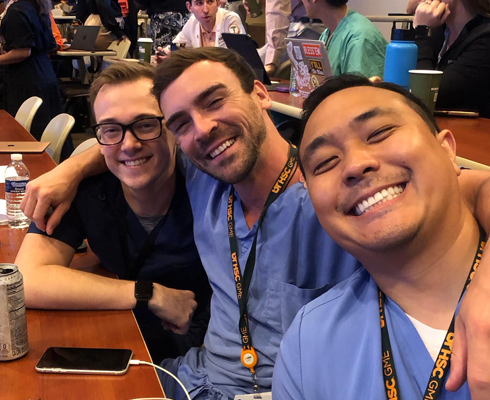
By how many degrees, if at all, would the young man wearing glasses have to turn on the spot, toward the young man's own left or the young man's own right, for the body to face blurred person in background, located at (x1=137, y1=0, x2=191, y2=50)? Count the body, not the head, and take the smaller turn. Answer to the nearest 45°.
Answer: approximately 180°

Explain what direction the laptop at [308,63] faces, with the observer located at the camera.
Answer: facing away from the viewer and to the right of the viewer

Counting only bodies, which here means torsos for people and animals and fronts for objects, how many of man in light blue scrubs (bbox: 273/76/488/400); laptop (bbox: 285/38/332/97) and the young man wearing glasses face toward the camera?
2

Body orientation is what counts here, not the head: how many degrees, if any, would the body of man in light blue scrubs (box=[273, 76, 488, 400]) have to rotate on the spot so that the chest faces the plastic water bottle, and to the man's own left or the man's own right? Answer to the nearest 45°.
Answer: approximately 135° to the man's own right

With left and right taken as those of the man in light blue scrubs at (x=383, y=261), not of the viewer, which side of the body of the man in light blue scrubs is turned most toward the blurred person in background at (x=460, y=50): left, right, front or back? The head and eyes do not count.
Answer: back

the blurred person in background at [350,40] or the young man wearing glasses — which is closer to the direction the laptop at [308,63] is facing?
the blurred person in background

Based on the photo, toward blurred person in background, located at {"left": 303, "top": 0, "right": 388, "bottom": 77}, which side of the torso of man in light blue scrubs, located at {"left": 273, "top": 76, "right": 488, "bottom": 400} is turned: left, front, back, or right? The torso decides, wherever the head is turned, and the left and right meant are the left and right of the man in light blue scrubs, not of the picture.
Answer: back

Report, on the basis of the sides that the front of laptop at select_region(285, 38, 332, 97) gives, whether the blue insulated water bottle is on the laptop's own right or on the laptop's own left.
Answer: on the laptop's own right

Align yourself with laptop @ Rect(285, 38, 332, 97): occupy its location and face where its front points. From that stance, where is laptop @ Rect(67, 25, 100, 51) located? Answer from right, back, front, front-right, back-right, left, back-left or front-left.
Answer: left

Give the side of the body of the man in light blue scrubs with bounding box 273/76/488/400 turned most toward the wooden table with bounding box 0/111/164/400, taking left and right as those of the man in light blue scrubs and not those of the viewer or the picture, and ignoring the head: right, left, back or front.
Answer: right

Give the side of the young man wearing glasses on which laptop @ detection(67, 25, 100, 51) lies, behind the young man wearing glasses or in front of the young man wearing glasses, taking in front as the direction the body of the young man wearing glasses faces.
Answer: behind
